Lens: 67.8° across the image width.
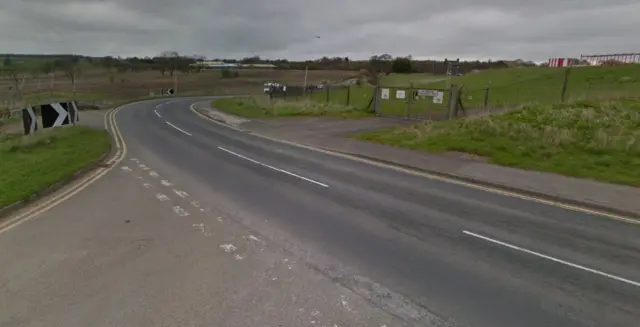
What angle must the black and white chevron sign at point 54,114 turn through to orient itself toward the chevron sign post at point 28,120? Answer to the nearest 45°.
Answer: approximately 45° to its right

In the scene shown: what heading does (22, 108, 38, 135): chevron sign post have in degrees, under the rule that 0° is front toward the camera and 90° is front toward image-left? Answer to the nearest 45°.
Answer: approximately 0°

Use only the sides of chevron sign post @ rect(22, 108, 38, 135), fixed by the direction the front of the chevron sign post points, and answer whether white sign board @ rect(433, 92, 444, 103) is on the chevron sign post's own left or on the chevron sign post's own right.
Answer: on the chevron sign post's own left

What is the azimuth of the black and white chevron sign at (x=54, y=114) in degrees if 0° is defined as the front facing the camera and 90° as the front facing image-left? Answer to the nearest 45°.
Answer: approximately 0°

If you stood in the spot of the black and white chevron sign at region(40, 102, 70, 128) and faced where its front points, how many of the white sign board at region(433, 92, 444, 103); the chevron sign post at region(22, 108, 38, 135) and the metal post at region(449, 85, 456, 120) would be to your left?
2

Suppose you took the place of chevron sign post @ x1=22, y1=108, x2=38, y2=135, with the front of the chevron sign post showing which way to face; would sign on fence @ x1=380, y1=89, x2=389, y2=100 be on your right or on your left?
on your left

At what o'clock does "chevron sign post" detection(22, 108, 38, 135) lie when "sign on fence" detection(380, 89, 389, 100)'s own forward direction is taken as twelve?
The chevron sign post is roughly at 1 o'clock from the sign on fence.

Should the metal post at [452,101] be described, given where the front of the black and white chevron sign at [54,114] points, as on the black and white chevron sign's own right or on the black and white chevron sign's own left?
on the black and white chevron sign's own left
